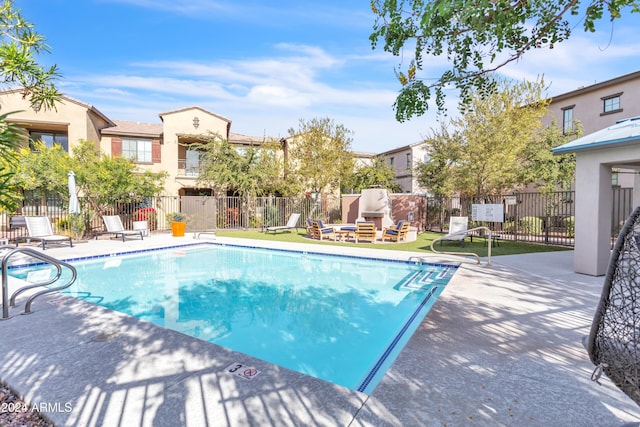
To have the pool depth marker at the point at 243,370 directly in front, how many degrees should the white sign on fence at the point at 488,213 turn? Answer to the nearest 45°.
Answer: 0° — it already faces it

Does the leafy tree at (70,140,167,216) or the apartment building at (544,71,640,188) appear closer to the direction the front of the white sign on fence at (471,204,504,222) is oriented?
the leafy tree

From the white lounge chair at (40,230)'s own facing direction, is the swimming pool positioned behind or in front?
in front

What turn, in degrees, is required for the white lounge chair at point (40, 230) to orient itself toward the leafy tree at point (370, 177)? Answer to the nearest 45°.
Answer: approximately 45° to its left

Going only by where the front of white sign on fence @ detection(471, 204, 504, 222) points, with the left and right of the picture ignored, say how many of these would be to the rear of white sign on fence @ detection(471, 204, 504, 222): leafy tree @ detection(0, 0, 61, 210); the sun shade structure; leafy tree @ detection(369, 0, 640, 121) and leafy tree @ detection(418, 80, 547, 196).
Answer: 1

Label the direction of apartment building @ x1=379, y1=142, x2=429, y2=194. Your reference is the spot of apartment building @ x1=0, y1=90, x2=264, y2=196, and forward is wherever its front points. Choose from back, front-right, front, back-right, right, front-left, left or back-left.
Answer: left

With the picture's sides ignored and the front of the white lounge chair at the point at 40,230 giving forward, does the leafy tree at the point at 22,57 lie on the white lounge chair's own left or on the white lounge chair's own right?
on the white lounge chair's own right

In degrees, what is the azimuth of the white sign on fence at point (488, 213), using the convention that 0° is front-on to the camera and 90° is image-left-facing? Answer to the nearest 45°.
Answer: approximately 0°

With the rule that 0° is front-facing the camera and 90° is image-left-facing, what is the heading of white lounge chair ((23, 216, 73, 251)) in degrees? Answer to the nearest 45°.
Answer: approximately 315°

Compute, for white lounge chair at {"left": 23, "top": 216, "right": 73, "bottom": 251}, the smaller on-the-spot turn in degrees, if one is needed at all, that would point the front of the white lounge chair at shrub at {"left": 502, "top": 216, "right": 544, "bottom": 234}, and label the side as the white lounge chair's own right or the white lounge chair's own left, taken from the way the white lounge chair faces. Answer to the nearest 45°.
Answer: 0° — it already faces it

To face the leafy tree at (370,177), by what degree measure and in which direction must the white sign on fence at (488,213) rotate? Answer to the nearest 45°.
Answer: approximately 135° to its right

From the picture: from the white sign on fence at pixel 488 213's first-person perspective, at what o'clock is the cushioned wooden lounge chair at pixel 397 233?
The cushioned wooden lounge chair is roughly at 3 o'clock from the white sign on fence.

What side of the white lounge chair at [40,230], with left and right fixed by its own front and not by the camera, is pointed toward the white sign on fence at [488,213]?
front

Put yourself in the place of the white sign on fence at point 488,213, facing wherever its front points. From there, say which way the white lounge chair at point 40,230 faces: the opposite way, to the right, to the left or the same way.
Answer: to the left

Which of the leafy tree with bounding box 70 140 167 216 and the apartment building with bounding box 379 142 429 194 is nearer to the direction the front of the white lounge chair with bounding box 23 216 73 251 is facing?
the apartment building

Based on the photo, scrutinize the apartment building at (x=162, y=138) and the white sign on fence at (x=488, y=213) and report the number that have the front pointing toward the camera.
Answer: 2

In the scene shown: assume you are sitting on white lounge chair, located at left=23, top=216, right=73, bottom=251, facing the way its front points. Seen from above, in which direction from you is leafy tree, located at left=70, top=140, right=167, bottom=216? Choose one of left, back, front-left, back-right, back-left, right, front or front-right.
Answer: left
